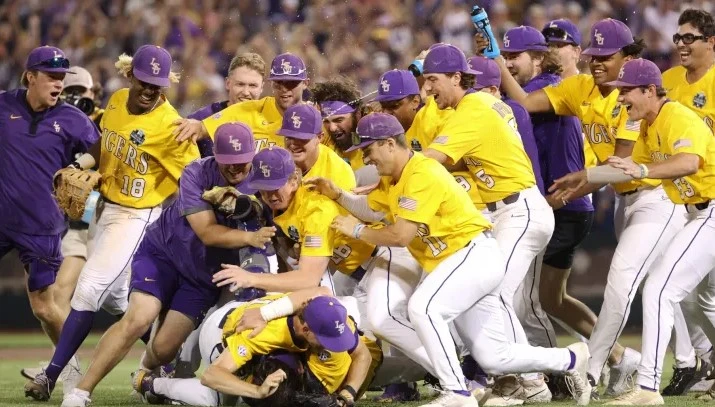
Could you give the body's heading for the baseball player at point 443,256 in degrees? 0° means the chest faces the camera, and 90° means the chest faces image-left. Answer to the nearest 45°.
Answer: approximately 90°

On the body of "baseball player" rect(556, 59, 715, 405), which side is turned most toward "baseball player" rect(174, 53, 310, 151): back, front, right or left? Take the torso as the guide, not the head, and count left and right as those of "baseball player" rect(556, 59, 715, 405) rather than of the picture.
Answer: front

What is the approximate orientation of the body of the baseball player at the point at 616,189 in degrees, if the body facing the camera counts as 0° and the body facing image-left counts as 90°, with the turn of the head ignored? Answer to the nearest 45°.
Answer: approximately 45°

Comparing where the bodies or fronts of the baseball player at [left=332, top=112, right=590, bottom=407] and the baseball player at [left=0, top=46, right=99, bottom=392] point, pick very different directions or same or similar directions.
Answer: very different directions

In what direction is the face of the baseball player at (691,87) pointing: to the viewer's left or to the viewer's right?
to the viewer's left

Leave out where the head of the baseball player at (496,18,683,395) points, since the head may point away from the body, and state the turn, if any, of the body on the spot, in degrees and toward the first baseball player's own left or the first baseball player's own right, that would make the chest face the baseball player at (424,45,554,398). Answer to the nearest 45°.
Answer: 0° — they already face them

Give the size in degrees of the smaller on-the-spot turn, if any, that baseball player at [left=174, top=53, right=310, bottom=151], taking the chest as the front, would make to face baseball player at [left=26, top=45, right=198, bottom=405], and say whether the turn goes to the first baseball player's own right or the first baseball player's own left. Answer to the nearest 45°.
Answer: approximately 90° to the first baseball player's own right

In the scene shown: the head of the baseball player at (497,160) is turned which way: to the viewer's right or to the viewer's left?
to the viewer's left

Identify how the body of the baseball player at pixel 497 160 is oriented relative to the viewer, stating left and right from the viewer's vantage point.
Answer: facing to the left of the viewer

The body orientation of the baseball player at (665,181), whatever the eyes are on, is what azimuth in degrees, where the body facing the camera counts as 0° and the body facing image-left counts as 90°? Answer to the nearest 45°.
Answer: approximately 90°

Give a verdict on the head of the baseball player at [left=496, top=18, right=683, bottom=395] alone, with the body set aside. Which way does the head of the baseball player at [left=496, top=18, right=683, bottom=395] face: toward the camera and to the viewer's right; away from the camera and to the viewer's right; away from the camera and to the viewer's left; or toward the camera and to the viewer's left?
toward the camera and to the viewer's left

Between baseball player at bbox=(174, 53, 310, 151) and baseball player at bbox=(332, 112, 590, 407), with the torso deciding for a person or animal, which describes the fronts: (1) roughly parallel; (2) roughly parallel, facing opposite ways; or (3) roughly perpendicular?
roughly perpendicular

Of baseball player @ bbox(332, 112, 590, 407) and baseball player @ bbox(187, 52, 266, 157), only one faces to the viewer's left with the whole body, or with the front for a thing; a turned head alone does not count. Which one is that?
baseball player @ bbox(332, 112, 590, 407)
